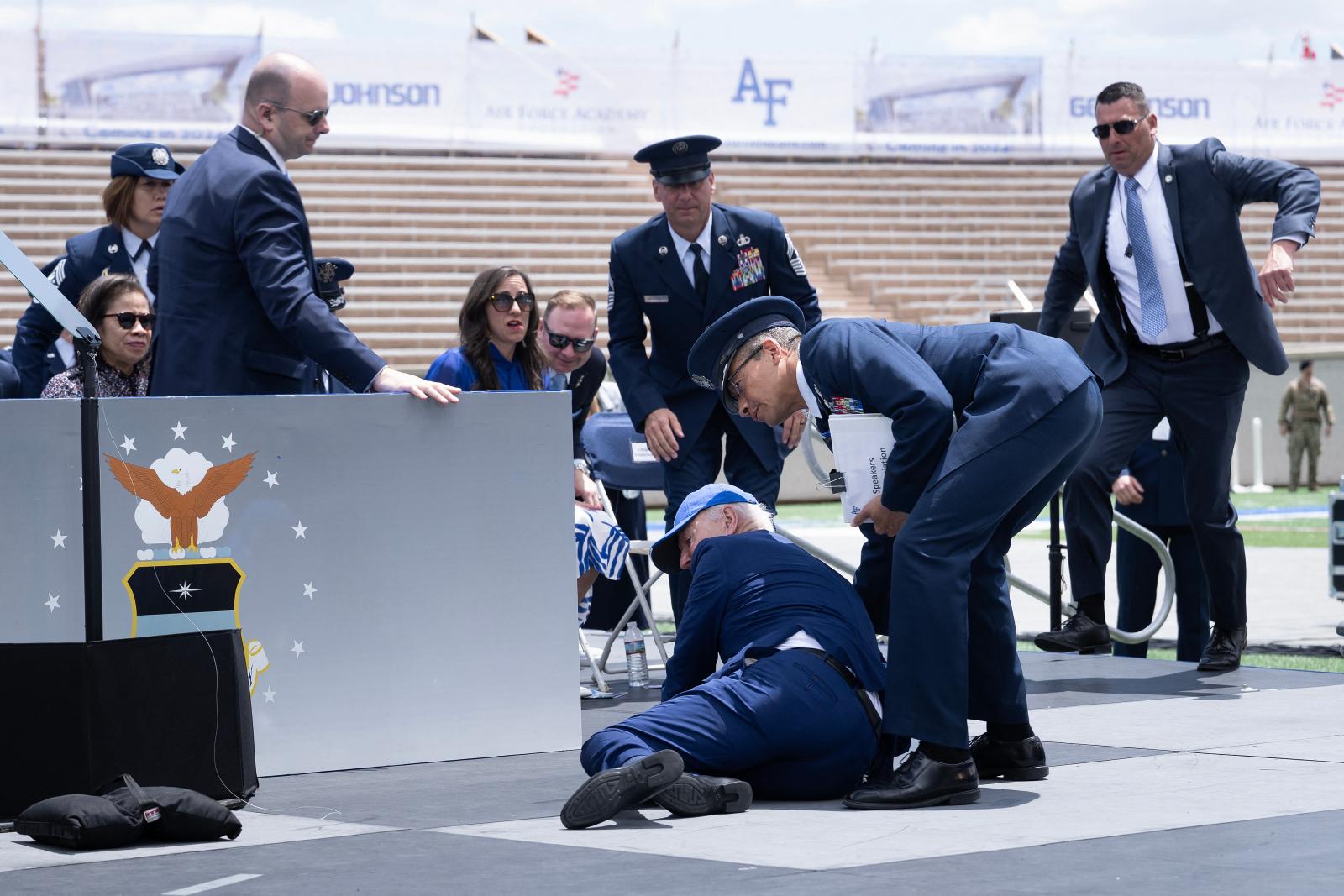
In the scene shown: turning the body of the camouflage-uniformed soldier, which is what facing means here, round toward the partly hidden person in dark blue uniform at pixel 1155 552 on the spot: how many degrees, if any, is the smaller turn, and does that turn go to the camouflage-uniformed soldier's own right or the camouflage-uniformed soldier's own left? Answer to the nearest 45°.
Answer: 0° — they already face them

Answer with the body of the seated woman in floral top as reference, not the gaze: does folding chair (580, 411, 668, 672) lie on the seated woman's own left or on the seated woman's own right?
on the seated woman's own left

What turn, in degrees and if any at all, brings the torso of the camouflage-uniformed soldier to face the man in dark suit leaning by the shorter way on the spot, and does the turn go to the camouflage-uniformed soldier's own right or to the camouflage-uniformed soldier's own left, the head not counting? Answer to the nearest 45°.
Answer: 0° — they already face them

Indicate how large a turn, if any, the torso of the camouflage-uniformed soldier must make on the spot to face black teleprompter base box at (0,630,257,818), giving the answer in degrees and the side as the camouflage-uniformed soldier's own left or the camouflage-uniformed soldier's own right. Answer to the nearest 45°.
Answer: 0° — they already face it

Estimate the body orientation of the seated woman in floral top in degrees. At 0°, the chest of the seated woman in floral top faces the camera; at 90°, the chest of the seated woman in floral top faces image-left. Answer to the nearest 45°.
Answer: approximately 315°

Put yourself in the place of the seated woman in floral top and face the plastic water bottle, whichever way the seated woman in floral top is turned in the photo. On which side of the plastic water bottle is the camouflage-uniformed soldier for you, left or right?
left

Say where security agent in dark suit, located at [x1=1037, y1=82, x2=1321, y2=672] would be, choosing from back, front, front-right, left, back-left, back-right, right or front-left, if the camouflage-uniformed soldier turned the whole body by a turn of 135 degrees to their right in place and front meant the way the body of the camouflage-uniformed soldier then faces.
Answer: back-left

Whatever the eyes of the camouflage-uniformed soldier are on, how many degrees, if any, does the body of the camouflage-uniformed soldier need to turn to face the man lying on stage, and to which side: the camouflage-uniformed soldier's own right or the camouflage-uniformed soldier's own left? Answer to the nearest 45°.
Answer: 0° — they already face them

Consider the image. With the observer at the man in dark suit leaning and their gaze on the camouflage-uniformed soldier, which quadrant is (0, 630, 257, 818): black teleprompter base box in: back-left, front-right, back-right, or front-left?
back-right

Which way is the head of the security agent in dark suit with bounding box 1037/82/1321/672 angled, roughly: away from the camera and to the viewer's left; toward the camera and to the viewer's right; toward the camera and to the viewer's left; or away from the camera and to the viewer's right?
toward the camera and to the viewer's left

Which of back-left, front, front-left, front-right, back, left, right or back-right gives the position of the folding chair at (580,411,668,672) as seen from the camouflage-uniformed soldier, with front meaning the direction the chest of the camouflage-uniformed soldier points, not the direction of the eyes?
front

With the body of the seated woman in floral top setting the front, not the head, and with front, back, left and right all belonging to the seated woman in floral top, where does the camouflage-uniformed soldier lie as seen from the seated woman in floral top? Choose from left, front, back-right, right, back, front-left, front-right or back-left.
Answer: left

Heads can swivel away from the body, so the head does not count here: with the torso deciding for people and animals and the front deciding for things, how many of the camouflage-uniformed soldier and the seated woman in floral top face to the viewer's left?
0

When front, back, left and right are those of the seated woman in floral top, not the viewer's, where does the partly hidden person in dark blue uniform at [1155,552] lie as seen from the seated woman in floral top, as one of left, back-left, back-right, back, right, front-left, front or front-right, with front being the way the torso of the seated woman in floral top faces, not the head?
front-left

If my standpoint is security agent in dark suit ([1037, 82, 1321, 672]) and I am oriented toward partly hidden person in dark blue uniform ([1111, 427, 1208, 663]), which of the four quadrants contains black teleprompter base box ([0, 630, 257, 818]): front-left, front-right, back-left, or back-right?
back-left

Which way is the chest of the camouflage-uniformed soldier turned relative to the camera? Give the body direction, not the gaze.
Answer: toward the camera
